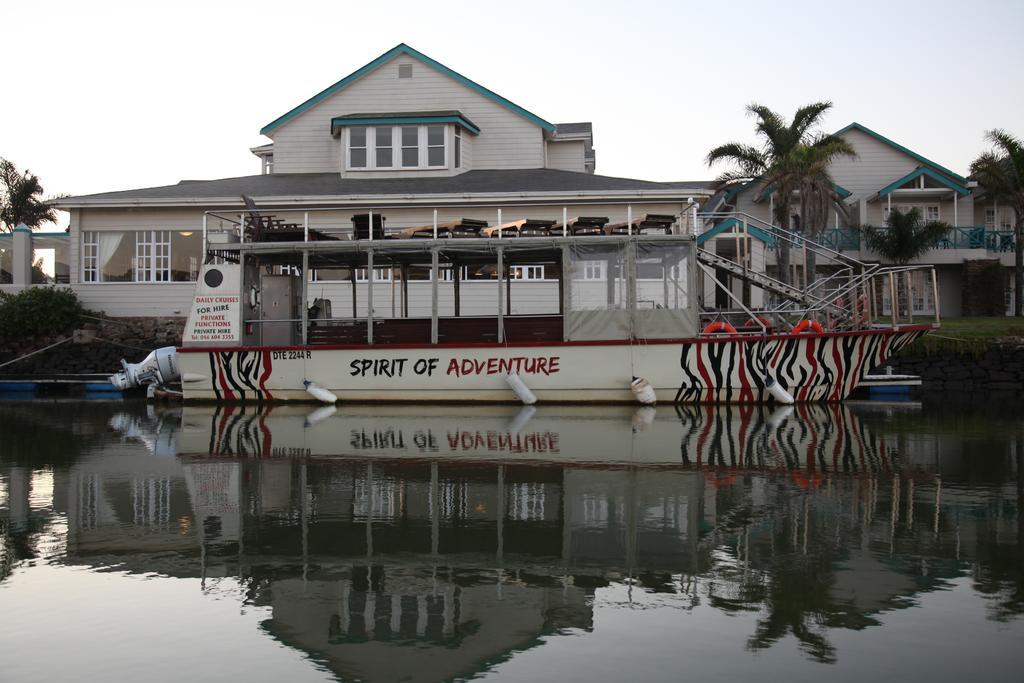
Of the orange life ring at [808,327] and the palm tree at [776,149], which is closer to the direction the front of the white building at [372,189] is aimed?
the orange life ring

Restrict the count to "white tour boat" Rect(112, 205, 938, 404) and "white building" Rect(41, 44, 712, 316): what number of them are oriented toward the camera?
1

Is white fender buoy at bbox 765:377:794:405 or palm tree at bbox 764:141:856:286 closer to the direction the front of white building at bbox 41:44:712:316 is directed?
the white fender buoy

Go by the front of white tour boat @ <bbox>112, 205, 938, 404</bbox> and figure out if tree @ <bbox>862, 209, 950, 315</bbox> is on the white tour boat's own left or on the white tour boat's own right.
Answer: on the white tour boat's own left

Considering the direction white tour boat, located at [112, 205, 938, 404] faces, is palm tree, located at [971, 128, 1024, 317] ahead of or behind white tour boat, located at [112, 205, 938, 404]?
ahead

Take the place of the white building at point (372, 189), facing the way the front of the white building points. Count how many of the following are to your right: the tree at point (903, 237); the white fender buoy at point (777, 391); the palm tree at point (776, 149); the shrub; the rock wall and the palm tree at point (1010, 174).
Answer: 1

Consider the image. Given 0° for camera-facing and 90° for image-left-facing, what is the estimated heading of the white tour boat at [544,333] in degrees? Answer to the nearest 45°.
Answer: approximately 270°

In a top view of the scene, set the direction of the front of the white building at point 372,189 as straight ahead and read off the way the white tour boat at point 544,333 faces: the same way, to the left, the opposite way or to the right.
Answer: to the left

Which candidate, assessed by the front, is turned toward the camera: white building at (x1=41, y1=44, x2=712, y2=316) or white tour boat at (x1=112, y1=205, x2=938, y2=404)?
the white building

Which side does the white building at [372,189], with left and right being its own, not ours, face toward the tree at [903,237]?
left

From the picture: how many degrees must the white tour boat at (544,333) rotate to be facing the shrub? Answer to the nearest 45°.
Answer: approximately 135° to its left

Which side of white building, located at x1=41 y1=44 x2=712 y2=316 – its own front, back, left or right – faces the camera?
front

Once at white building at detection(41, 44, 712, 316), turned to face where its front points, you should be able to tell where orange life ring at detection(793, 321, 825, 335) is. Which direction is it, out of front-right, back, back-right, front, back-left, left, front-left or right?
front-left

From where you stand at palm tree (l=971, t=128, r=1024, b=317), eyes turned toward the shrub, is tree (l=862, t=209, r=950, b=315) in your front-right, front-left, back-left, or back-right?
front-right

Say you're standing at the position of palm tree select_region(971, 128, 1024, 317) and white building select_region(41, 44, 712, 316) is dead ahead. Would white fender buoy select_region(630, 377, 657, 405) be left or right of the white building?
left

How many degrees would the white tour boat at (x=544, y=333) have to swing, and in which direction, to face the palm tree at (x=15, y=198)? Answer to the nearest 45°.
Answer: approximately 135° to its left

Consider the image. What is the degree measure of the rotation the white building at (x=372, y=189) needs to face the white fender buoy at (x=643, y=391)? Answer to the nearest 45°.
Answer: approximately 45° to its left

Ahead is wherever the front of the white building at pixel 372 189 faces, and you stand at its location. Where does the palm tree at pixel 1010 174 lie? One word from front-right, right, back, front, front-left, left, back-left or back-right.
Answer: left
